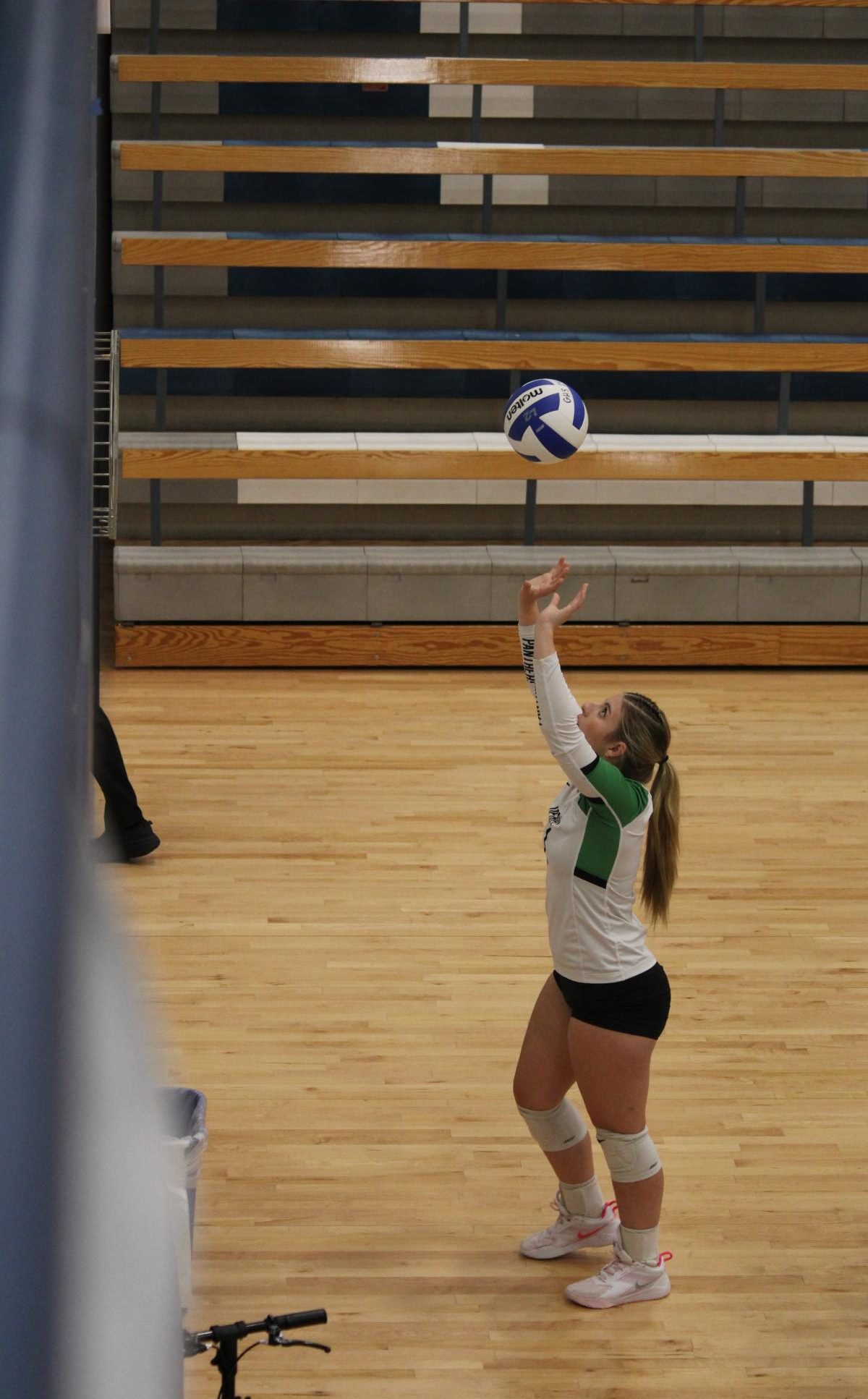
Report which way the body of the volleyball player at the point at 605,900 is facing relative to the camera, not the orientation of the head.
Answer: to the viewer's left

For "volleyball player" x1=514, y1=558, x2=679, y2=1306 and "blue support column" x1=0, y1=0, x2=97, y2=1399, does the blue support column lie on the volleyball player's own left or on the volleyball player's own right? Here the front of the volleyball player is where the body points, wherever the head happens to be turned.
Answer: on the volleyball player's own left

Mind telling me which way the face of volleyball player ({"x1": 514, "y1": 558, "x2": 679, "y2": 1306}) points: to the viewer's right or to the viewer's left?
to the viewer's left
